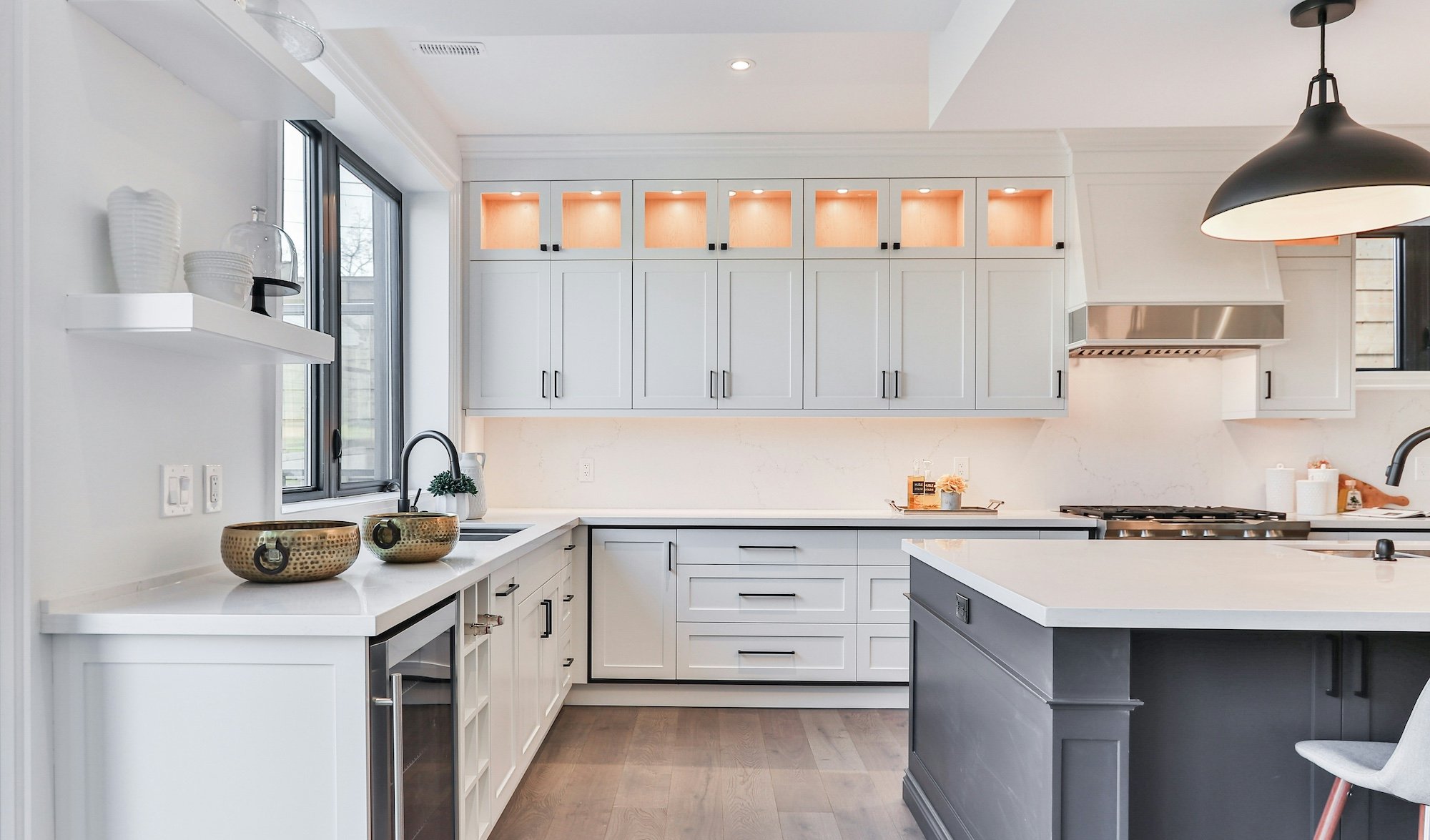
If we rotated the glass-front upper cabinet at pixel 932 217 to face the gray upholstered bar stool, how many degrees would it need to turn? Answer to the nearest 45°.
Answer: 0° — it already faces it

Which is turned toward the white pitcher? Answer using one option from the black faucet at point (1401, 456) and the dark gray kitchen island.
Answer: the black faucet

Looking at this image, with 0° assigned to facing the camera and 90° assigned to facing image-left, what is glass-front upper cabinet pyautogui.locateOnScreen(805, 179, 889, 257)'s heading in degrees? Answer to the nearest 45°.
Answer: approximately 0°

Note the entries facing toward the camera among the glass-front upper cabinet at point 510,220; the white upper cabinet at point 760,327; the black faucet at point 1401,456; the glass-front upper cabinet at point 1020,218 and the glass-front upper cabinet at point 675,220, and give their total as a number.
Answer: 4

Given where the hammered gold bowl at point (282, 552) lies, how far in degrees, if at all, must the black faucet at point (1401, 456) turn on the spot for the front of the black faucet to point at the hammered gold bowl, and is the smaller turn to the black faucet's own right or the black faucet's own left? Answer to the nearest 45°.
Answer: approximately 45° to the black faucet's own left

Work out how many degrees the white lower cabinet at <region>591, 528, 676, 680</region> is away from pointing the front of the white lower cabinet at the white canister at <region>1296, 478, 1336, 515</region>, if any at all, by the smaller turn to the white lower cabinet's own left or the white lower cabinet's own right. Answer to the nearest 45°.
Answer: approximately 90° to the white lower cabinet's own left

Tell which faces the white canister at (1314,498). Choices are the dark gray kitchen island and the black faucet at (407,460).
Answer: the black faucet

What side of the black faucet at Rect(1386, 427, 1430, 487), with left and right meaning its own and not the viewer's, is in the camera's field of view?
left

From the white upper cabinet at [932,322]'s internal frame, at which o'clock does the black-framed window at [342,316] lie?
The black-framed window is roughly at 2 o'clock from the white upper cabinet.

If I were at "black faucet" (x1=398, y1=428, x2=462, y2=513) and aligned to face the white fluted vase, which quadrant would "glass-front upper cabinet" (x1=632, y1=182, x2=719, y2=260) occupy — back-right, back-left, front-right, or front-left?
back-left
